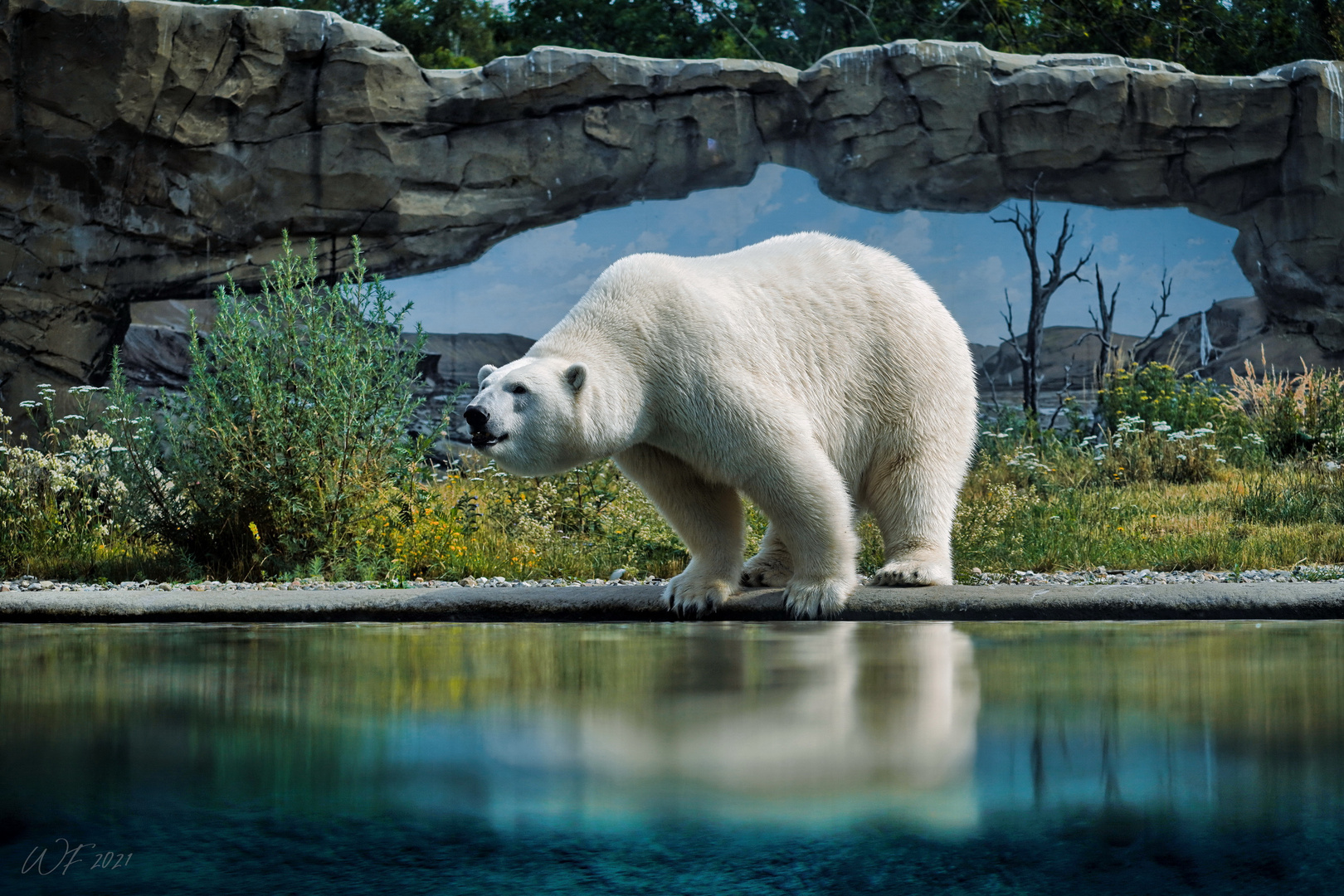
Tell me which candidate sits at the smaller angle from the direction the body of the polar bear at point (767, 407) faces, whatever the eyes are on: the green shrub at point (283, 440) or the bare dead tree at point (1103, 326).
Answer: the green shrub

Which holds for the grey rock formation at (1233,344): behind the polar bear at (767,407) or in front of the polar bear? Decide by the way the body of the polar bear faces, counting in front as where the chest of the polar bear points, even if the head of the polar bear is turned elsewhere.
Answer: behind

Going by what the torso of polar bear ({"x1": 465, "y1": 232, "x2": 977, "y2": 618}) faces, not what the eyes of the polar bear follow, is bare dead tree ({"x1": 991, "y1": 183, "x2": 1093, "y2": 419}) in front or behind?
behind

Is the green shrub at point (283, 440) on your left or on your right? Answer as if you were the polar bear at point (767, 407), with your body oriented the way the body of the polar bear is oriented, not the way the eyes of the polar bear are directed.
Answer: on your right

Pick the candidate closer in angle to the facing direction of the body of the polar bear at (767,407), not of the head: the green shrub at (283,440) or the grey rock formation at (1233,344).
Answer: the green shrub

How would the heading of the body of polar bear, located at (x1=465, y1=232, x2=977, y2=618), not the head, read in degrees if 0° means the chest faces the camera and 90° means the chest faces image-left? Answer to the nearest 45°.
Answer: approximately 45°
